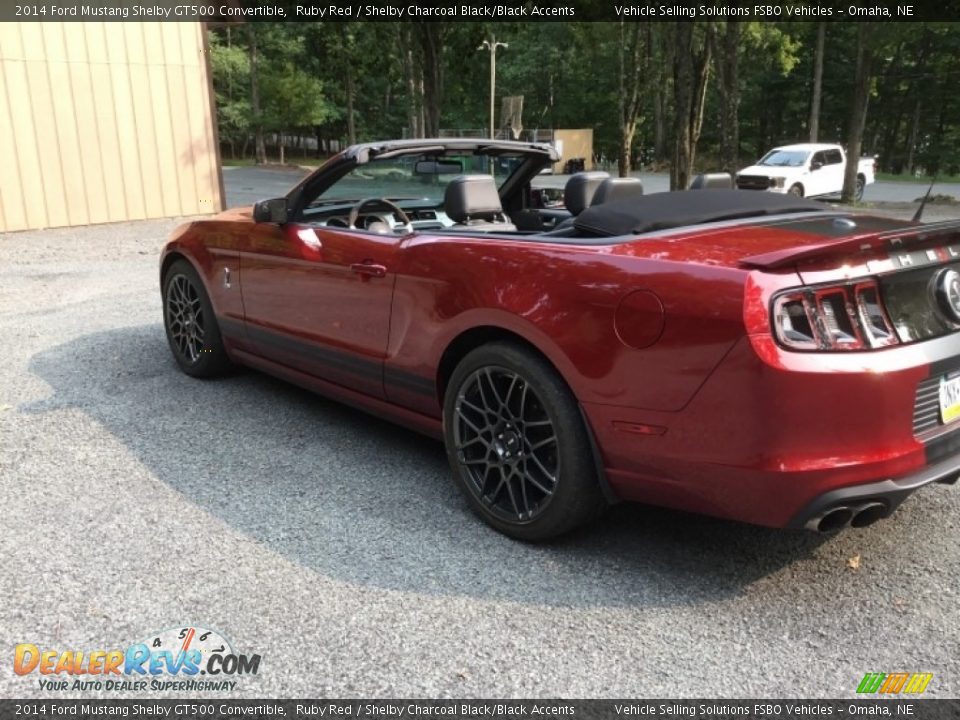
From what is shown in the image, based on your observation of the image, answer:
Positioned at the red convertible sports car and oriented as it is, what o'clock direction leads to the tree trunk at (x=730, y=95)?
The tree trunk is roughly at 2 o'clock from the red convertible sports car.

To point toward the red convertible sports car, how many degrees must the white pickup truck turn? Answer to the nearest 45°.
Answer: approximately 45° to its left

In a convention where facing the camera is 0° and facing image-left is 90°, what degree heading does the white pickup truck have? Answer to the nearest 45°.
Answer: approximately 45°

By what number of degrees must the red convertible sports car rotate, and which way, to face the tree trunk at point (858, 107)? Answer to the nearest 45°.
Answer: approximately 45° to its right

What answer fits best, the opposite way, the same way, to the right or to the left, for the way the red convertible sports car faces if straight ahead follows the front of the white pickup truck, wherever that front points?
to the right

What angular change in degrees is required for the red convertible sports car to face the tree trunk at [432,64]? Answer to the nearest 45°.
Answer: approximately 45° to its right

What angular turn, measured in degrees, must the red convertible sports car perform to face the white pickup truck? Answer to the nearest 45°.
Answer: approximately 45° to its right

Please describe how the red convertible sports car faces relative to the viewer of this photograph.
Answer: facing away from the viewer and to the left of the viewer
